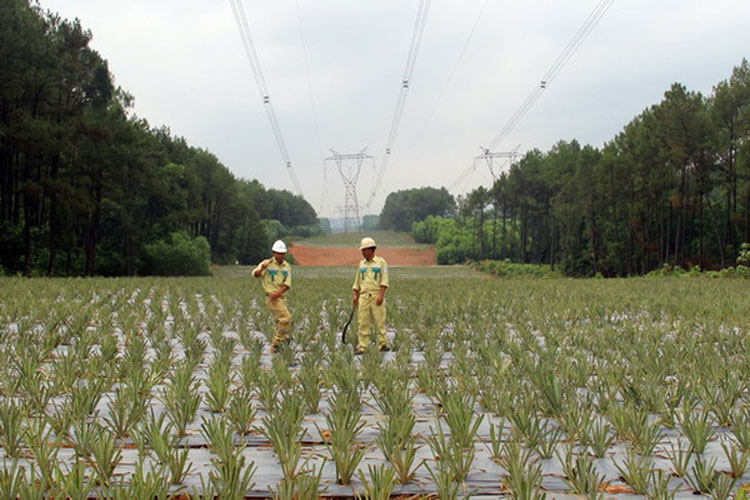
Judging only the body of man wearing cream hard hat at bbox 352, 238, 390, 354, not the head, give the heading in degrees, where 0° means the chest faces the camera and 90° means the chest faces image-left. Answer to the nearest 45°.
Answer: approximately 0°

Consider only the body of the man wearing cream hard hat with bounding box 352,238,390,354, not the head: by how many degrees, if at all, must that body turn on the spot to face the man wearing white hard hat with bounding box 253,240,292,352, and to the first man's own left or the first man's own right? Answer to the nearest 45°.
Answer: approximately 90° to the first man's own right
